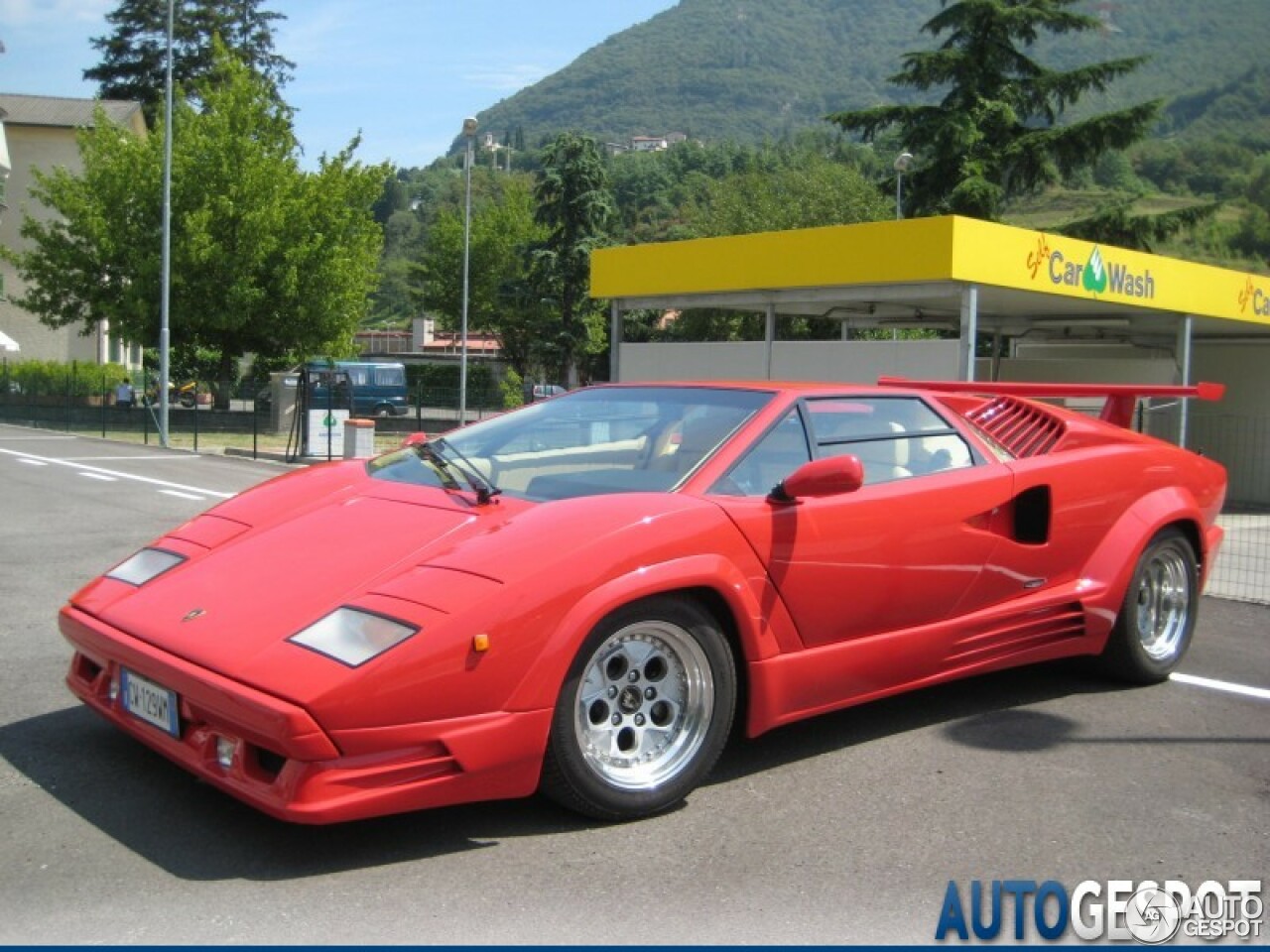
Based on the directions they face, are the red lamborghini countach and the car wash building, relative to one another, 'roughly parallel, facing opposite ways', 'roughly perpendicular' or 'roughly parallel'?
roughly perpendicular

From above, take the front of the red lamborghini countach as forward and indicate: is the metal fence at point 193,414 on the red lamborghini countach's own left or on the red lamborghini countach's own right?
on the red lamborghini countach's own right

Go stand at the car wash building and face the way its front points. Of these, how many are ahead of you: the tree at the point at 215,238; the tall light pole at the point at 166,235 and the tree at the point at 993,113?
0

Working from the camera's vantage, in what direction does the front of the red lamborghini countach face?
facing the viewer and to the left of the viewer

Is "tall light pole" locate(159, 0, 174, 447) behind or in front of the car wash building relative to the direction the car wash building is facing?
behind

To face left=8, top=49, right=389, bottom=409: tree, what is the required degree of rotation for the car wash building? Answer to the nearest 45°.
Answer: approximately 180°

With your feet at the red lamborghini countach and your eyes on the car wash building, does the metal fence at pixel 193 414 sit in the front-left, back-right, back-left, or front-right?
front-left

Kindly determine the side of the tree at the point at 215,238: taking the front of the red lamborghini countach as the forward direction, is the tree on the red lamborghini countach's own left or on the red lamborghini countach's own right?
on the red lamborghini countach's own right

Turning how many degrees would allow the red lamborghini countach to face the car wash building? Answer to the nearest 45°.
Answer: approximately 135° to its right

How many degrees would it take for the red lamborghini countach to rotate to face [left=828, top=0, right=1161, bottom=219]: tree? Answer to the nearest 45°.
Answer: approximately 135° to its right

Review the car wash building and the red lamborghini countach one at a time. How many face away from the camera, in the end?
0
